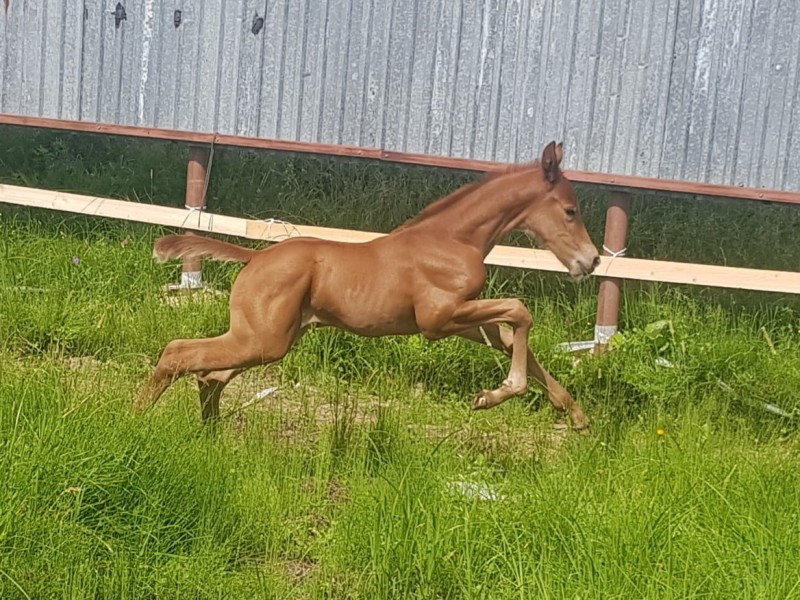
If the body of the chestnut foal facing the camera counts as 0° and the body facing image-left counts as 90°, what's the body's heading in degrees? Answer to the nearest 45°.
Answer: approximately 270°

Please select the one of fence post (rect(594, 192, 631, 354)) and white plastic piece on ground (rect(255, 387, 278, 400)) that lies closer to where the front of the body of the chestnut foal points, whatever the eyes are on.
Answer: the fence post

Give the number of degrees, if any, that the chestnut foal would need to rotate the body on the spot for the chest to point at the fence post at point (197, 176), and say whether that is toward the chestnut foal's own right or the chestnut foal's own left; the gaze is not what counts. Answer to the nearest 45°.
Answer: approximately 135° to the chestnut foal's own left

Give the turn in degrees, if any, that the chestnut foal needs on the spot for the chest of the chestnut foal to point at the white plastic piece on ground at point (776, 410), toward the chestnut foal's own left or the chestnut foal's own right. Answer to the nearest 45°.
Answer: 0° — it already faces it

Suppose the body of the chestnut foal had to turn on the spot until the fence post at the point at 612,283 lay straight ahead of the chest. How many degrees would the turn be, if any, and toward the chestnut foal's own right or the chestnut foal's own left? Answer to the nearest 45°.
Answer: approximately 45° to the chestnut foal's own left

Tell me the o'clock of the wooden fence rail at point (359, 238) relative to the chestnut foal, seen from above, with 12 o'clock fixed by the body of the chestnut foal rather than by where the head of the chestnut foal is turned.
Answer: The wooden fence rail is roughly at 9 o'clock from the chestnut foal.

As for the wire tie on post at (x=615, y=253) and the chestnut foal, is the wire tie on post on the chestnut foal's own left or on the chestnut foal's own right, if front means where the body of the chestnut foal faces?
on the chestnut foal's own left

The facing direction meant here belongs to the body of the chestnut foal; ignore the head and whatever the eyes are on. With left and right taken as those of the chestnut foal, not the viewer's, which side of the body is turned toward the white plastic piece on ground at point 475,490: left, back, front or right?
right
